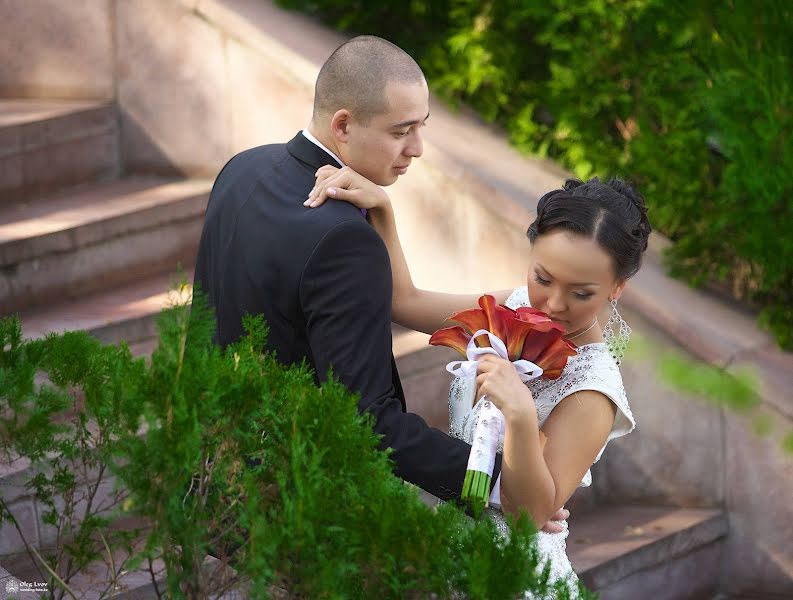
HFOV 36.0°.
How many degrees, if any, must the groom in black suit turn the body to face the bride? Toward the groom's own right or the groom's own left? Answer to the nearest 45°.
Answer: approximately 45° to the groom's own right

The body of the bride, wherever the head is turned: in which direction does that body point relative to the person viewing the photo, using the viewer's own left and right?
facing the viewer and to the left of the viewer

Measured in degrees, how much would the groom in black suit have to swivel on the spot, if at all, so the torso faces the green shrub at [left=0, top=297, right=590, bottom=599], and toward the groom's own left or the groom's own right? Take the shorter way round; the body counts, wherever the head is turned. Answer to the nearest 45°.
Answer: approximately 135° to the groom's own right

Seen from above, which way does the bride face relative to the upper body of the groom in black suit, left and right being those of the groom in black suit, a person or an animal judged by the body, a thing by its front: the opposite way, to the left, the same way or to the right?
the opposite way

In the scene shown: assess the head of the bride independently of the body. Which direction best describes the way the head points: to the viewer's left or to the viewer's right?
to the viewer's left

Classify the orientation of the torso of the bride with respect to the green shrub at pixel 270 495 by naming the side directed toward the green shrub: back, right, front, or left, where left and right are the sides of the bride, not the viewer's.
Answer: front

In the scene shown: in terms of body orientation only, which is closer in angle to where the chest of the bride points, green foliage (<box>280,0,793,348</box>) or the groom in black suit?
the groom in black suit

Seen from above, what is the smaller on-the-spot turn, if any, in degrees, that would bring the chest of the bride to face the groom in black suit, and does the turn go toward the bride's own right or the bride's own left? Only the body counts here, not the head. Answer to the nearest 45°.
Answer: approximately 45° to the bride's own right

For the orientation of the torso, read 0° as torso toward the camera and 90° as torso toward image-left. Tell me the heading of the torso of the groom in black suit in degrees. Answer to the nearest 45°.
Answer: approximately 225°

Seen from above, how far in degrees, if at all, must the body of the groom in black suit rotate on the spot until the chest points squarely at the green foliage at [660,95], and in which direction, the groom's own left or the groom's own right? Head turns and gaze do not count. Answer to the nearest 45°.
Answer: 0° — they already face it
